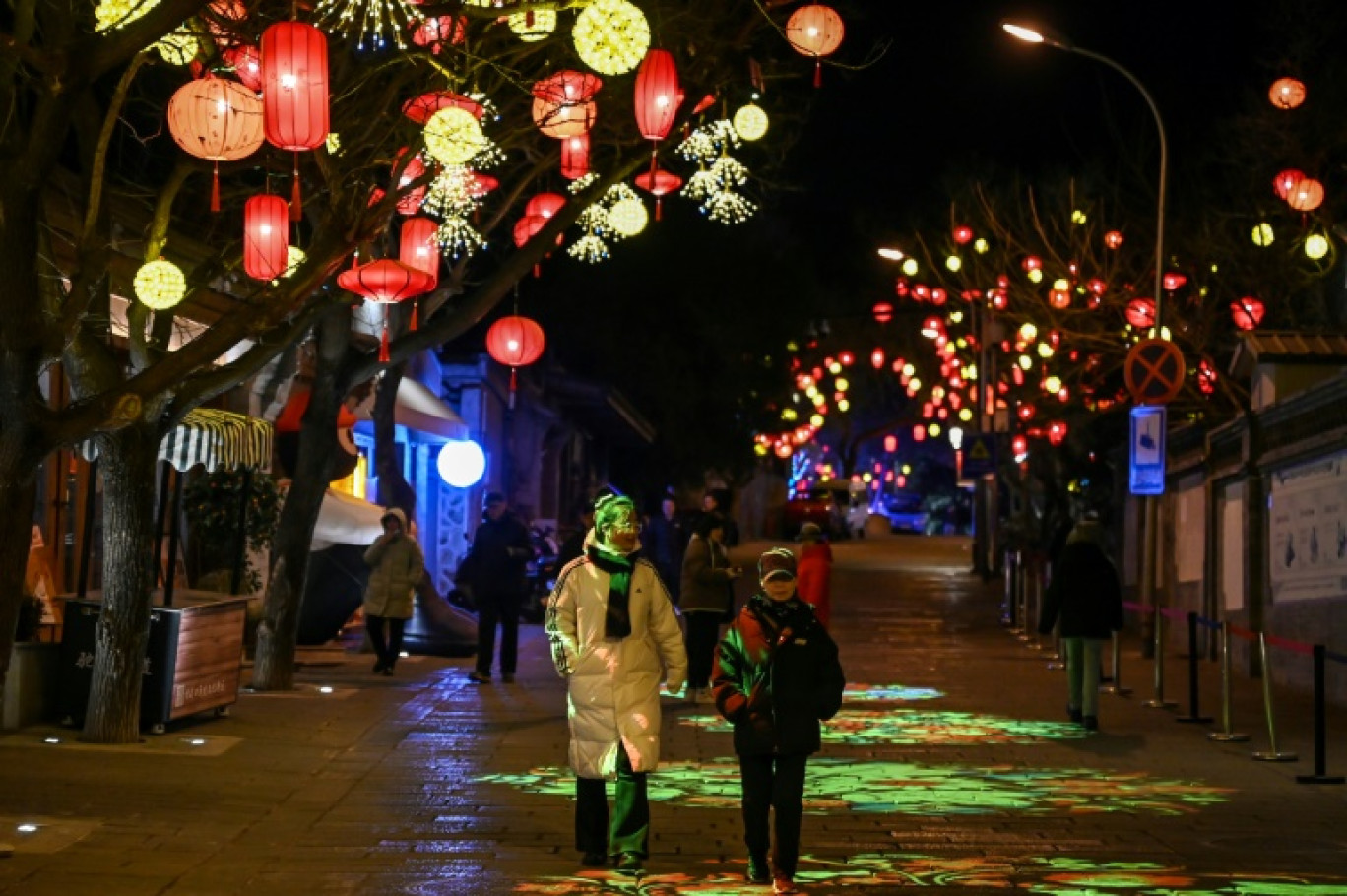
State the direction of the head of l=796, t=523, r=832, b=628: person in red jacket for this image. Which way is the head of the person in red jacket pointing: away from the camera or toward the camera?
away from the camera

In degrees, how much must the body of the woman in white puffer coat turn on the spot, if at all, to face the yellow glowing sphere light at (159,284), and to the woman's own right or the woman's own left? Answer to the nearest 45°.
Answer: approximately 135° to the woman's own right

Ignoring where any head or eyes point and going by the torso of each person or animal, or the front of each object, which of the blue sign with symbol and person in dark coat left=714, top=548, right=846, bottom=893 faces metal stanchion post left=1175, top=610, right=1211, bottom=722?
the blue sign with symbol

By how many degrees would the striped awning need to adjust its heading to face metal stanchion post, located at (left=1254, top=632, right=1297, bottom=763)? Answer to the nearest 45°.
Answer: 0° — it already faces it

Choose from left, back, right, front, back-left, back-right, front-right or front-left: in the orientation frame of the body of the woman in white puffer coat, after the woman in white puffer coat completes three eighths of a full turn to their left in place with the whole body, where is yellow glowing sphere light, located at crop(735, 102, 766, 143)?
front-left

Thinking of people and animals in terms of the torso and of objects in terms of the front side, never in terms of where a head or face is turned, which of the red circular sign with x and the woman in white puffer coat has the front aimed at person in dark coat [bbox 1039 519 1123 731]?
the red circular sign with x

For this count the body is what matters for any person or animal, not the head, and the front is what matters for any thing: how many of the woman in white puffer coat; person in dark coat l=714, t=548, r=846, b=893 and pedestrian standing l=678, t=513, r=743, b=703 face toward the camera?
2

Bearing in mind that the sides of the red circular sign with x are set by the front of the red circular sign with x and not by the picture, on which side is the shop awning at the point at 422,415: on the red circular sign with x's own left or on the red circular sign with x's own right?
on the red circular sign with x's own right
